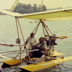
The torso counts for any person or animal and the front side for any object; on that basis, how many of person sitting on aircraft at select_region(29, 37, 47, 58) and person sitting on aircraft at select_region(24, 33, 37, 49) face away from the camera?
0
